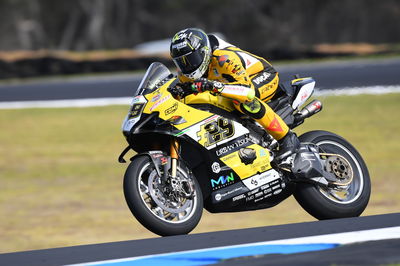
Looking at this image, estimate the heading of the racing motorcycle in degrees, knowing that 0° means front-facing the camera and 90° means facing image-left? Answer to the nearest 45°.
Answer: approximately 45°

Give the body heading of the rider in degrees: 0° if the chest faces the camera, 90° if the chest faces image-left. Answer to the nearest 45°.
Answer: approximately 45°
